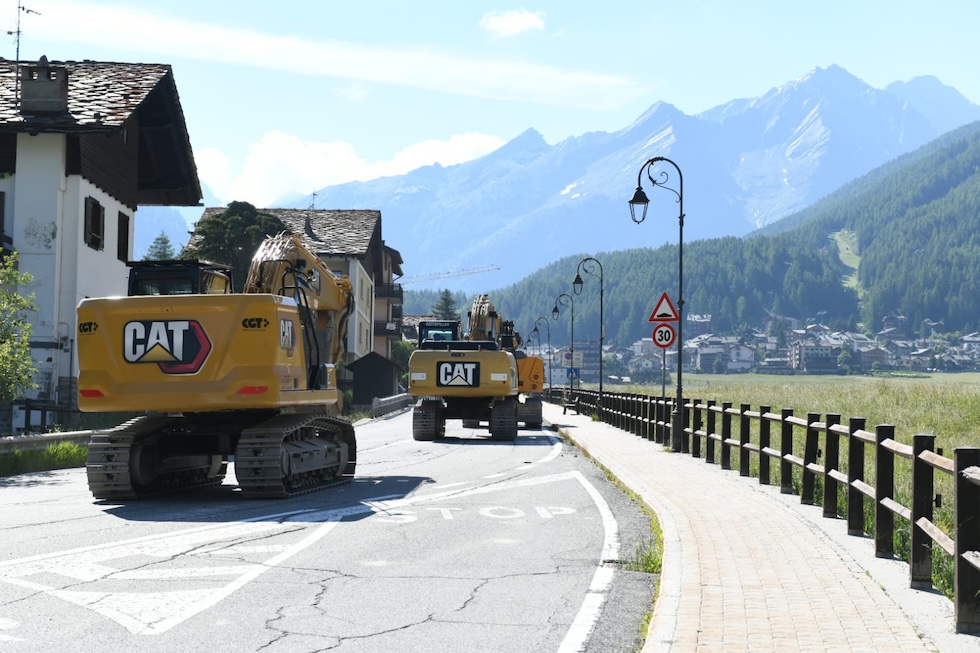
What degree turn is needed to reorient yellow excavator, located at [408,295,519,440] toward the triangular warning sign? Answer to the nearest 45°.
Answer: approximately 135° to its right

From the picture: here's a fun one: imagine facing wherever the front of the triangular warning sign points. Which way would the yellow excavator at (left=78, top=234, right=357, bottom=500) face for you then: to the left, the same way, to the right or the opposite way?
the opposite way

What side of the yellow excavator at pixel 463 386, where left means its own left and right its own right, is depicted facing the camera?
back

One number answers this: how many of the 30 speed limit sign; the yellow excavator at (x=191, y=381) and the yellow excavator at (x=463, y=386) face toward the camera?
1

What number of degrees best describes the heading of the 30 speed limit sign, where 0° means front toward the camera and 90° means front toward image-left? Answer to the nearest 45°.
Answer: approximately 0°

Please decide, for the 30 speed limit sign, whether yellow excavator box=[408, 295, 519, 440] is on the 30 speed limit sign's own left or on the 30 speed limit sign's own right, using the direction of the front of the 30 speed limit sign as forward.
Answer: on the 30 speed limit sign's own right

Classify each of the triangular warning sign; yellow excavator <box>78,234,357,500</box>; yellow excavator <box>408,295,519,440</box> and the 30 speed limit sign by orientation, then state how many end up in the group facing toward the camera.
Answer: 2

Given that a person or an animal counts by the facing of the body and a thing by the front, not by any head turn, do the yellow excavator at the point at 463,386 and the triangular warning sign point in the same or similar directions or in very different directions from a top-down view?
very different directions

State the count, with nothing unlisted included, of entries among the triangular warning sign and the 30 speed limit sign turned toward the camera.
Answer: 2

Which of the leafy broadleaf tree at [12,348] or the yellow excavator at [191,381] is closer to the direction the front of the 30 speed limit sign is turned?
the yellow excavator

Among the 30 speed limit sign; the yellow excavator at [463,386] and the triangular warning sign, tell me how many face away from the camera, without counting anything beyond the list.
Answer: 1

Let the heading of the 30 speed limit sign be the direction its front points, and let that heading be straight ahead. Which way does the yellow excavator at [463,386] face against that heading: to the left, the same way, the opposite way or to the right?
the opposite way

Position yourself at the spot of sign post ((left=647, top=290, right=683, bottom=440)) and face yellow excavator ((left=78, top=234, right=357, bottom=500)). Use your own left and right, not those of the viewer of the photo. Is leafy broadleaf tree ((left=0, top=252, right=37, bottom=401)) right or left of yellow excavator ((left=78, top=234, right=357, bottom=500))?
right

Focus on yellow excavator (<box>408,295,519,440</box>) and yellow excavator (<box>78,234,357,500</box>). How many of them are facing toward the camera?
0

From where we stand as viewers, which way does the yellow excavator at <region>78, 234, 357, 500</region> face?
facing away from the viewer and to the right of the viewer
